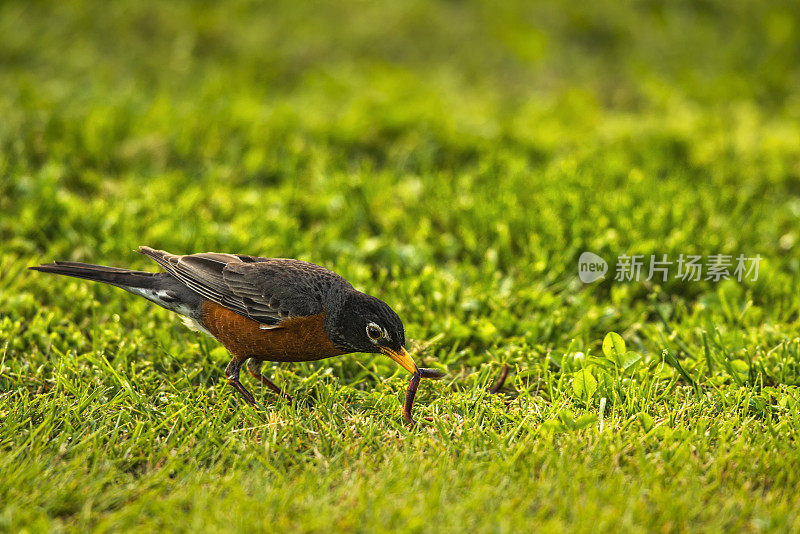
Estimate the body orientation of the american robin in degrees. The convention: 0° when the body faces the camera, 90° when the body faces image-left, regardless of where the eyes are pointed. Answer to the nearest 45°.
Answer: approximately 270°
